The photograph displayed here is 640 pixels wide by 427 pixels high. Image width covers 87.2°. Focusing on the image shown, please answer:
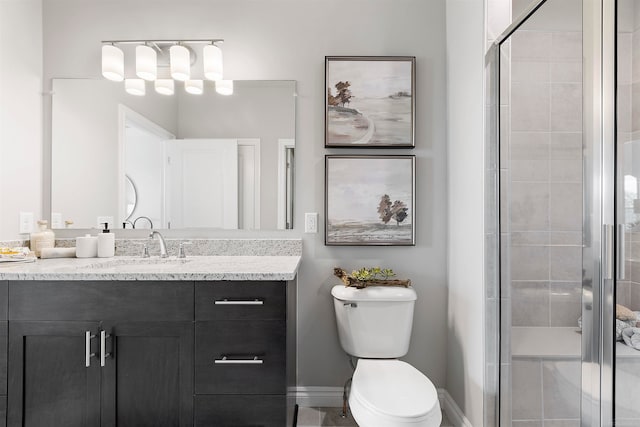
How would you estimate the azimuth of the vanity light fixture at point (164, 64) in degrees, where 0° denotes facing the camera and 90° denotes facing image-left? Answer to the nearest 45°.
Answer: approximately 0°

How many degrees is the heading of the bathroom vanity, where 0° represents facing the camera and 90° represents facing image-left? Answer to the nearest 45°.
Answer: approximately 0°

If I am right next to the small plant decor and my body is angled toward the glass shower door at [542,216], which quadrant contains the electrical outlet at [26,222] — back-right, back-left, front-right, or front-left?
back-right

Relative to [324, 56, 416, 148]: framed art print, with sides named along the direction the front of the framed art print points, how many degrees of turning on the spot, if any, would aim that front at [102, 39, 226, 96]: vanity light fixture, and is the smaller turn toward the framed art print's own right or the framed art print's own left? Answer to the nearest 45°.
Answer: approximately 90° to the framed art print's own right

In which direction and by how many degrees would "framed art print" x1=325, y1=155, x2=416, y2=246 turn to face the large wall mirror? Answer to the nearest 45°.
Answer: approximately 90° to its right

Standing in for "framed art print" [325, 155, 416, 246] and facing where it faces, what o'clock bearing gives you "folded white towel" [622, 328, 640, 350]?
The folded white towel is roughly at 9 o'clock from the framed art print.

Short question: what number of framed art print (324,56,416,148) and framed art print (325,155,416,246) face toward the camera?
2
